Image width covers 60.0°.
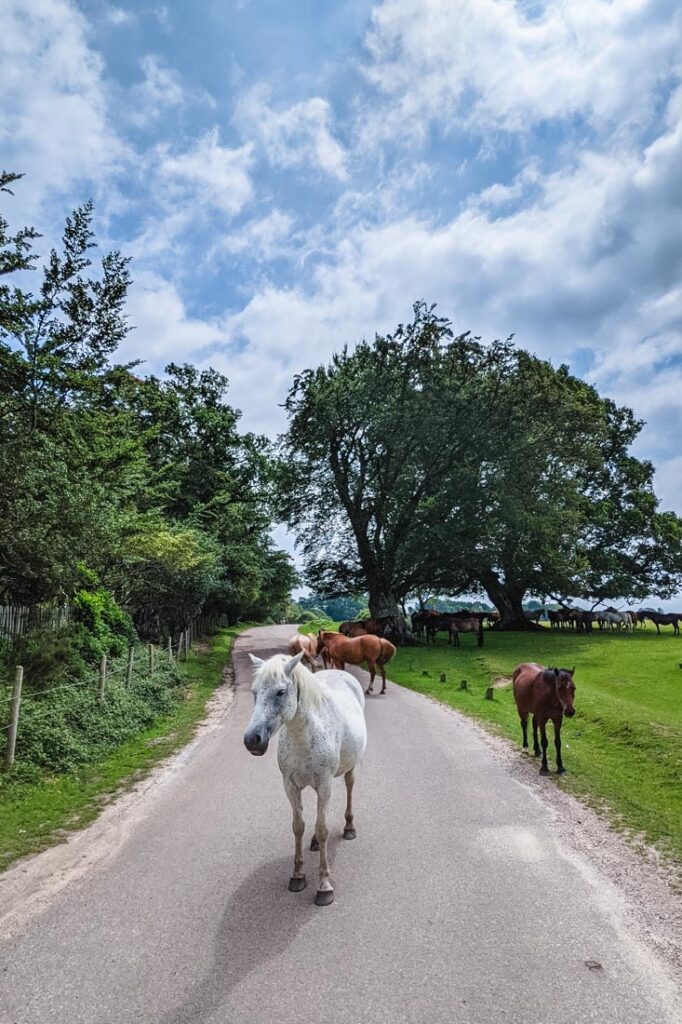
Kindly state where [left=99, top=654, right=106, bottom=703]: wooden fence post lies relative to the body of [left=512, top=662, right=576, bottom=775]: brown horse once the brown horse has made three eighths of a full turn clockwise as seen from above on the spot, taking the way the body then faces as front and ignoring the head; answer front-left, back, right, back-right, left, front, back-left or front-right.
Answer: front

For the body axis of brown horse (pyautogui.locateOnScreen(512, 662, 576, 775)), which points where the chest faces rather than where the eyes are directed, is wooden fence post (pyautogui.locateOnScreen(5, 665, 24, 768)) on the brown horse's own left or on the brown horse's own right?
on the brown horse's own right

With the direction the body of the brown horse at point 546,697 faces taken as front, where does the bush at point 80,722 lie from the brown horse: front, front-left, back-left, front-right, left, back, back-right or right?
back-right

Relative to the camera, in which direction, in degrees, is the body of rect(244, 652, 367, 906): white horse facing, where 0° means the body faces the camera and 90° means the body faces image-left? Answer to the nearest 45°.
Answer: approximately 45°

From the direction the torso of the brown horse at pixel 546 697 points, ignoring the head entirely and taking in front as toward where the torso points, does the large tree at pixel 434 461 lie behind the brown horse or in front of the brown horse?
behind

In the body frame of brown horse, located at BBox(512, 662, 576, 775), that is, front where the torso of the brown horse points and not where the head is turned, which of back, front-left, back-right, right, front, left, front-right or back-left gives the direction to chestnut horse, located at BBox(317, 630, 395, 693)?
back
